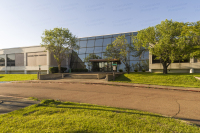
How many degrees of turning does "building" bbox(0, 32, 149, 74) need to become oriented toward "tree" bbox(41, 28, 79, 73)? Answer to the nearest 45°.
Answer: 0° — it already faces it

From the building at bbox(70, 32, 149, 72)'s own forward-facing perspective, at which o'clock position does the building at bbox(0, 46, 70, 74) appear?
the building at bbox(0, 46, 70, 74) is roughly at 3 o'clock from the building at bbox(70, 32, 149, 72).

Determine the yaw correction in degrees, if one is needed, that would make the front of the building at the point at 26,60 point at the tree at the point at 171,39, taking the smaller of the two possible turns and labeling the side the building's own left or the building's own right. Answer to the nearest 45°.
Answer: approximately 45° to the building's own left

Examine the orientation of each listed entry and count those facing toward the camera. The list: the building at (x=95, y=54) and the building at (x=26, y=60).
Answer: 2

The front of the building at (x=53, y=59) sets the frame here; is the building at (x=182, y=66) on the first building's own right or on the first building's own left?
on the first building's own left

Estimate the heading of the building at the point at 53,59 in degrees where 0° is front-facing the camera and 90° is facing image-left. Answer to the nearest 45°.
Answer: approximately 0°

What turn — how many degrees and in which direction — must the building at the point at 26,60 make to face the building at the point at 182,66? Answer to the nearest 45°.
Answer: approximately 45° to its left
